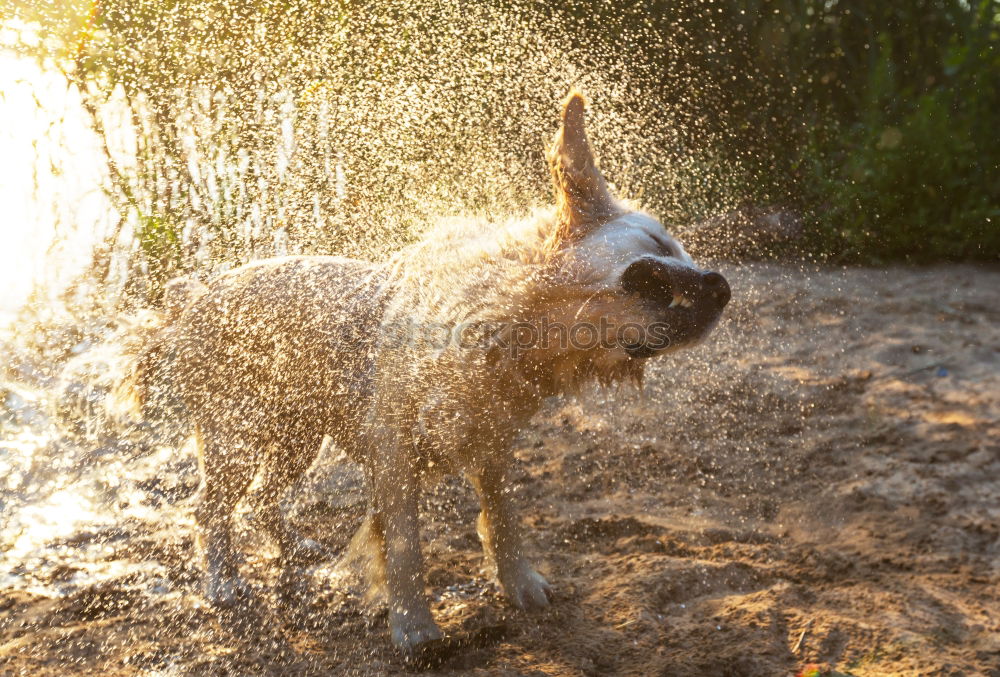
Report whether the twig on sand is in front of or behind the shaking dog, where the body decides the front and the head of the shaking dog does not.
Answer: in front

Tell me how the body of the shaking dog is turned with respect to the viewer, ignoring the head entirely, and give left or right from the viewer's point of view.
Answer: facing the viewer and to the right of the viewer
